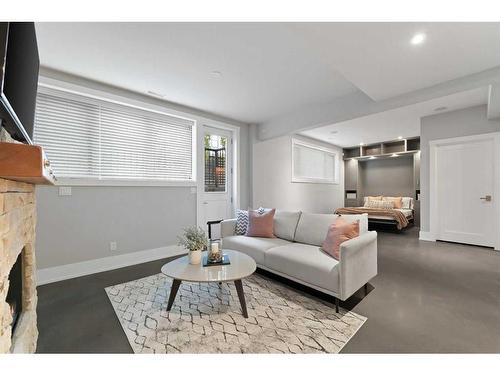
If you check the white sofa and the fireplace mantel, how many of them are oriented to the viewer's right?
1

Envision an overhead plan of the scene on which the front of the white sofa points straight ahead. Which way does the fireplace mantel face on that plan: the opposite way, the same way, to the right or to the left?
the opposite way

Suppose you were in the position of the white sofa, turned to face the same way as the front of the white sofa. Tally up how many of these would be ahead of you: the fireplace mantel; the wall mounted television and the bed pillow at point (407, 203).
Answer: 2

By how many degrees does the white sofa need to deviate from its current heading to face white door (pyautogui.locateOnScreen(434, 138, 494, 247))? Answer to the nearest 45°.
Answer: approximately 180°

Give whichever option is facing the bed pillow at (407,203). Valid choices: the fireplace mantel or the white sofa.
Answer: the fireplace mantel

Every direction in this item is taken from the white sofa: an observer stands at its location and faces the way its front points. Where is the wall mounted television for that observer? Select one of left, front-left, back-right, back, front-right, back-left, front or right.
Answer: front

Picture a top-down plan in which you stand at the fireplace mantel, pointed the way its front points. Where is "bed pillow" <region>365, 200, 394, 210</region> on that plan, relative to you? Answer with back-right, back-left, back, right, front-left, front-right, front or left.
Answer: front

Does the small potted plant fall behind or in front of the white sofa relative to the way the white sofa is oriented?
in front

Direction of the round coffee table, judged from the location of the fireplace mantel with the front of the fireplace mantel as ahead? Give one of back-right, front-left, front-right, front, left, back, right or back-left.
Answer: front

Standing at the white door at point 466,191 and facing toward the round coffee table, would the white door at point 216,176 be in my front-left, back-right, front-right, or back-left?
front-right

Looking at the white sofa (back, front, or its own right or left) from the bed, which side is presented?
back

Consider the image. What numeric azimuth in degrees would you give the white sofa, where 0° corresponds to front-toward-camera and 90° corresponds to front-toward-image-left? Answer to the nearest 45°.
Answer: approximately 45°

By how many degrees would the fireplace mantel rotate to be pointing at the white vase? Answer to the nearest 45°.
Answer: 0° — it already faces it

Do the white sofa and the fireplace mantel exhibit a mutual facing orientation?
yes

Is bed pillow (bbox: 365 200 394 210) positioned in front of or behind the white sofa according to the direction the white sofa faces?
behind

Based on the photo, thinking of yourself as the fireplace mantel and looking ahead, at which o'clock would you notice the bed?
The bed is roughly at 12 o'clock from the fireplace mantel.

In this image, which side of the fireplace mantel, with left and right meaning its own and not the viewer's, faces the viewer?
right

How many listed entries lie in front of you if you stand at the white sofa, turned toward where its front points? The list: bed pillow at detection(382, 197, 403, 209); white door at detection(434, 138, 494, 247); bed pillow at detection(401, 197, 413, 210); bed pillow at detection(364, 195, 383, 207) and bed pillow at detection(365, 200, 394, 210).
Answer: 0
